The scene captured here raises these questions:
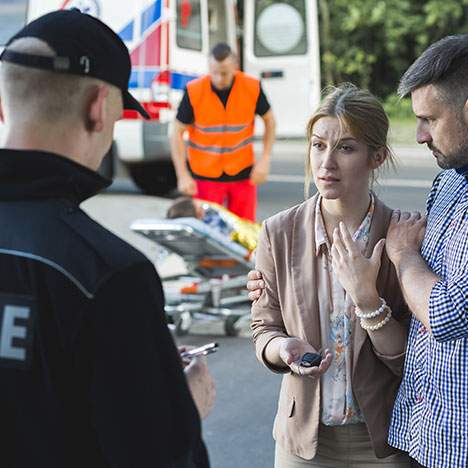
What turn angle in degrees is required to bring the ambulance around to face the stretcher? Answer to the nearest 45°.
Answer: approximately 135° to its left

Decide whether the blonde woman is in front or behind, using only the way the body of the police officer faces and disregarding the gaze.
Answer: in front

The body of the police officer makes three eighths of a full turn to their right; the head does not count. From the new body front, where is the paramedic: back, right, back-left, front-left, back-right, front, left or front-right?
back

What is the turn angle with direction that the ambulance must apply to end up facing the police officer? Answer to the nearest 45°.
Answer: approximately 135° to its left

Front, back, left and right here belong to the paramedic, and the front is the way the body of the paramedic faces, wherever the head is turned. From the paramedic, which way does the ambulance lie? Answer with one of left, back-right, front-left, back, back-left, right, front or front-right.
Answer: back

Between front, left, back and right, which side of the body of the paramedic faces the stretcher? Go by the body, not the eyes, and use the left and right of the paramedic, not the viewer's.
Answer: front

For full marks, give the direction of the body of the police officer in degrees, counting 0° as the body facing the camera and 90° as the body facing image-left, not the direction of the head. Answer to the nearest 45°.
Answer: approximately 225°

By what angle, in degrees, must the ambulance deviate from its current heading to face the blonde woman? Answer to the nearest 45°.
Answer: approximately 135° to its left

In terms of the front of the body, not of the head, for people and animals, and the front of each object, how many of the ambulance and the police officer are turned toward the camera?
0

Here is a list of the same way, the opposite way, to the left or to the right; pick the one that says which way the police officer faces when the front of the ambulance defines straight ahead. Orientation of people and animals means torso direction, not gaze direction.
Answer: to the right

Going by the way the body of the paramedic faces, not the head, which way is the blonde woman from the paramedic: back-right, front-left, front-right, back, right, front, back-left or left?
front

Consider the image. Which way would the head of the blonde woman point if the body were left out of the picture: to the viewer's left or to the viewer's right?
to the viewer's left

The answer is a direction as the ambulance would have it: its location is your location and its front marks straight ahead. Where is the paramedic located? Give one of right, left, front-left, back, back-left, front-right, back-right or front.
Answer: back-left

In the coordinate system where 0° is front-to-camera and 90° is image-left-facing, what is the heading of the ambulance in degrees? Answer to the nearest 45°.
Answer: approximately 135°

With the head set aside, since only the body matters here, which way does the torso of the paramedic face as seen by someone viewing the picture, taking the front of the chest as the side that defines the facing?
toward the camera

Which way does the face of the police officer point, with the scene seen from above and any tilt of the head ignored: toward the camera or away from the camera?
away from the camera
